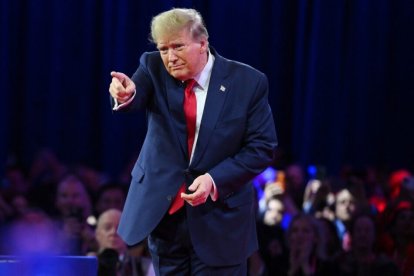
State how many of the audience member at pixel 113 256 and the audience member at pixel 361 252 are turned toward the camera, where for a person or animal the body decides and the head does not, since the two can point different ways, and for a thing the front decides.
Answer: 2

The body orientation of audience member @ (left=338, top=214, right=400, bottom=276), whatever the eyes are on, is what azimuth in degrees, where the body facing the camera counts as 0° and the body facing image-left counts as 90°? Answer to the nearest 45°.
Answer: approximately 0°

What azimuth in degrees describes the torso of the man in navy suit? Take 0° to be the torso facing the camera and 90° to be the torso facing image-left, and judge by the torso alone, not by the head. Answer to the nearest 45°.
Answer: approximately 45°

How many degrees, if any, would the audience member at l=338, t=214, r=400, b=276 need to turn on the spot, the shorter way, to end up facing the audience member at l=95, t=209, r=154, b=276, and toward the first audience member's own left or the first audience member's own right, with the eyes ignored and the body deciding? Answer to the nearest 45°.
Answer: approximately 45° to the first audience member's own right
